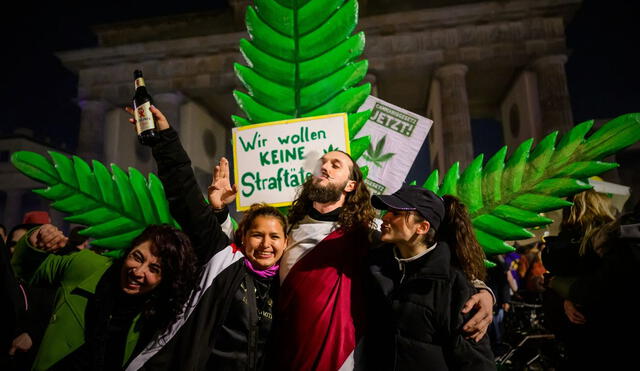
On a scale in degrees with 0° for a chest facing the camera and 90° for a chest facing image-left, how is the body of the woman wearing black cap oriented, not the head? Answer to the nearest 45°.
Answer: approximately 45°

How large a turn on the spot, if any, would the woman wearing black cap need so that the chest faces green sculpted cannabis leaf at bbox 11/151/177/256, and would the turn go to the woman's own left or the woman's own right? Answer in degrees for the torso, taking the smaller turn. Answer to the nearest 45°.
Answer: approximately 45° to the woman's own right

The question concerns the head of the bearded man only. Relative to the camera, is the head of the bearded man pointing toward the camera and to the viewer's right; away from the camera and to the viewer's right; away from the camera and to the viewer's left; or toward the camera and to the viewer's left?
toward the camera and to the viewer's left

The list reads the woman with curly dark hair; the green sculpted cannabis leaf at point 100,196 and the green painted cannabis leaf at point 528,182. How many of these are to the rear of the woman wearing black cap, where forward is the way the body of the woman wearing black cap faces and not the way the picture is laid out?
1

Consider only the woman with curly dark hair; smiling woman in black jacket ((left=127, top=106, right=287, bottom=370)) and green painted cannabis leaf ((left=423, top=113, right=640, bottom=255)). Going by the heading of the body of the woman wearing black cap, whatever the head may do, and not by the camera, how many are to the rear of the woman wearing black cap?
1

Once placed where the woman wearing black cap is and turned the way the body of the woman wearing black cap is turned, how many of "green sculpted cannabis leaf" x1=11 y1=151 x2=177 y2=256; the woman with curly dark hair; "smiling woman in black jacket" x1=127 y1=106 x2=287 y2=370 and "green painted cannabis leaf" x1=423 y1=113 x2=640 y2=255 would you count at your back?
1

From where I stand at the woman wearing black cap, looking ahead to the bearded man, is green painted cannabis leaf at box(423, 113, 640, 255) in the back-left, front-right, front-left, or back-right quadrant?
back-right

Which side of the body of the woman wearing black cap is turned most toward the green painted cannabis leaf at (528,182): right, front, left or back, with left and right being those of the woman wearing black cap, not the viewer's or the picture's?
back

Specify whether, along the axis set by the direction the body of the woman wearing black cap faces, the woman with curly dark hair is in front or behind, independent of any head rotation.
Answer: in front

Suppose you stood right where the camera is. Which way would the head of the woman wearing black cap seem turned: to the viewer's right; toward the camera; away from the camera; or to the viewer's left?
to the viewer's left
